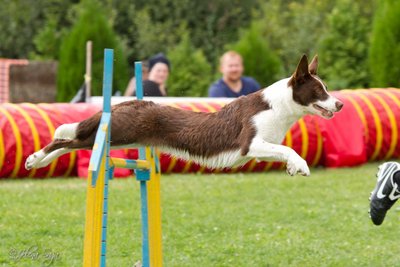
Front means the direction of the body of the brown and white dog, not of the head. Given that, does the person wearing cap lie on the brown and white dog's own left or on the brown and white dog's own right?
on the brown and white dog's own left

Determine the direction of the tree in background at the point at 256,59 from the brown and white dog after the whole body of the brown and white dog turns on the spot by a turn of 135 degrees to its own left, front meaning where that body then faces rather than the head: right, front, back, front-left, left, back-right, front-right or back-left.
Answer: front-right

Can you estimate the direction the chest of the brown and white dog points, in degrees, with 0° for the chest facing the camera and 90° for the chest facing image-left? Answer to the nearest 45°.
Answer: approximately 270°

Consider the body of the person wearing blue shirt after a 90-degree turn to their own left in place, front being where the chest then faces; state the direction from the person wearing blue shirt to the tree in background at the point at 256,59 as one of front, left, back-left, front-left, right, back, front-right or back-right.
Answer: left

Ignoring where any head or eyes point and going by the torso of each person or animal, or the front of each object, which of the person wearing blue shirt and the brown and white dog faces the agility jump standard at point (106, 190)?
the person wearing blue shirt

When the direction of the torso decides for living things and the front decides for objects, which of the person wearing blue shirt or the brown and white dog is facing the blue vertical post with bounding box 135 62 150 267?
the person wearing blue shirt

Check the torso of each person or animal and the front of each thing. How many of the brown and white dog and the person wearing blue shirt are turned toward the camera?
1

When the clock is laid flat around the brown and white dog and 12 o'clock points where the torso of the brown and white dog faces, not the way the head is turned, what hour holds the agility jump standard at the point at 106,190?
The agility jump standard is roughly at 5 o'clock from the brown and white dog.

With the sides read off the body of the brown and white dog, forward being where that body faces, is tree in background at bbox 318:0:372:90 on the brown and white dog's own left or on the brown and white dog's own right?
on the brown and white dog's own left

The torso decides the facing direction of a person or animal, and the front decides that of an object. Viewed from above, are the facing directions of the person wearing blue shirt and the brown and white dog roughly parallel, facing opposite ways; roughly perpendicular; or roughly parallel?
roughly perpendicular

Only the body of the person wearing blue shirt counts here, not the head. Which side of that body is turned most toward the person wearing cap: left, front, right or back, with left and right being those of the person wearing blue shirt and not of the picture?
right

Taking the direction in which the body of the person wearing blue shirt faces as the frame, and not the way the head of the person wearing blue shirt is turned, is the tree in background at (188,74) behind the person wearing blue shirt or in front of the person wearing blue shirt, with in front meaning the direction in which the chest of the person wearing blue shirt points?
behind

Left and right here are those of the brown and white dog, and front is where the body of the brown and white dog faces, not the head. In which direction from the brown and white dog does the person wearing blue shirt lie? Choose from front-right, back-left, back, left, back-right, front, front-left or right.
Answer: left

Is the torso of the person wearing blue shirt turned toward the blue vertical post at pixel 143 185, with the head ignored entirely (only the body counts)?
yes

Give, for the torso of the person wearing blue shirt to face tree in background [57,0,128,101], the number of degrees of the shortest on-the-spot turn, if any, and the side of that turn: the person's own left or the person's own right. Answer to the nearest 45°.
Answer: approximately 135° to the person's own right

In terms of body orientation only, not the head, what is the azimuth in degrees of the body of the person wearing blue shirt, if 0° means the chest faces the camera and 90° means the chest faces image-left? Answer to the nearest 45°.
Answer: approximately 0°
